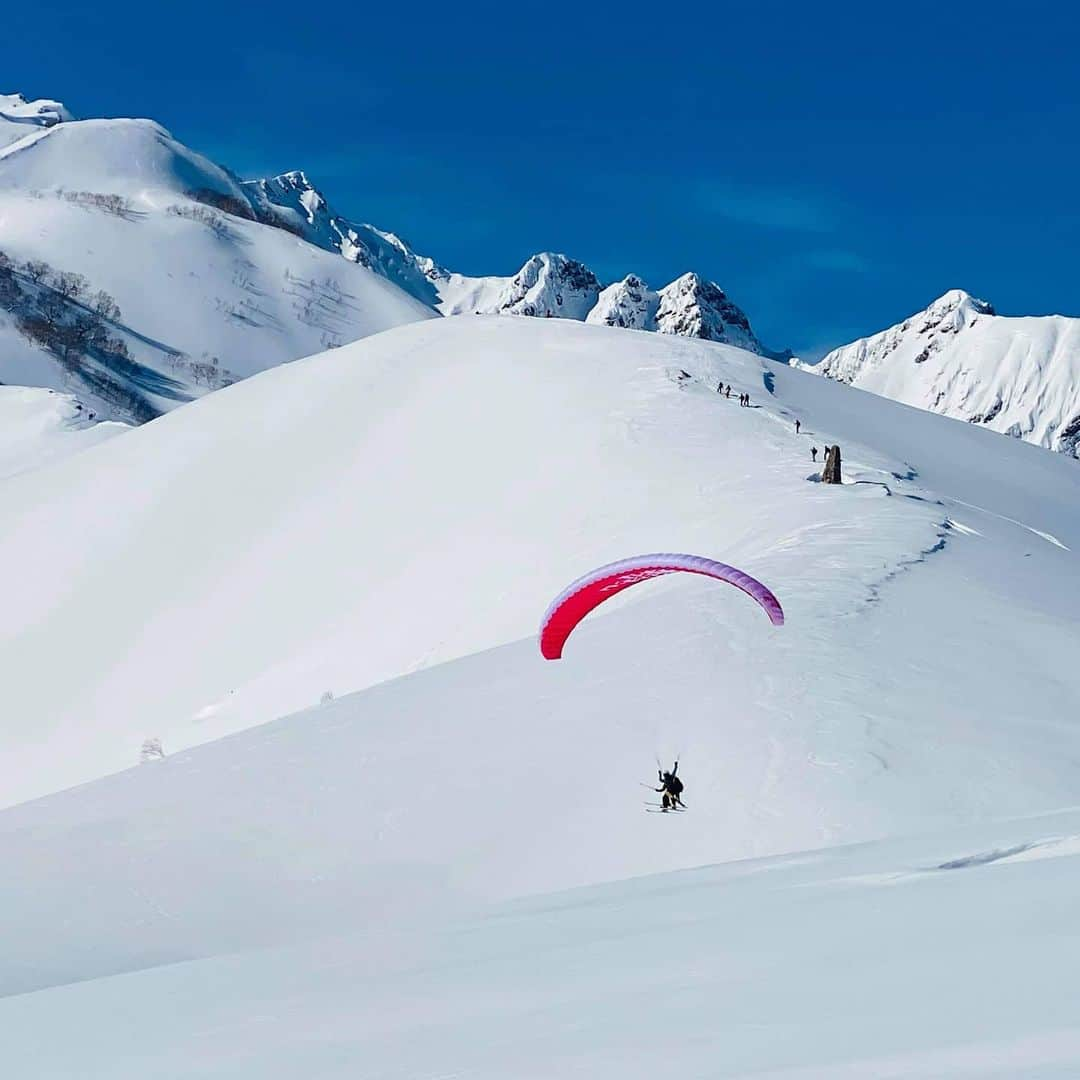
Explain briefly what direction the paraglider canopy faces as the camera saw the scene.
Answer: facing the viewer and to the left of the viewer

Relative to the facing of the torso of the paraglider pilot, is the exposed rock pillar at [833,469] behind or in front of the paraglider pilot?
behind

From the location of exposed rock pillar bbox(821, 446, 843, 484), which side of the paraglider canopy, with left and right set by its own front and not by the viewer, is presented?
back

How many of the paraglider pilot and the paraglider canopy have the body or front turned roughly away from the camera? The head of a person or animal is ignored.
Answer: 0
